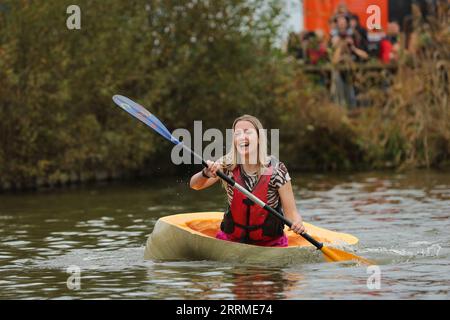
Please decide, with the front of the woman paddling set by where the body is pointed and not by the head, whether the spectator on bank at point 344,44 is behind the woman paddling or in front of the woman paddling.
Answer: behind

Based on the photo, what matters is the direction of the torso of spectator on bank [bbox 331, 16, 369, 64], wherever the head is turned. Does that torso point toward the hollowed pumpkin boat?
yes

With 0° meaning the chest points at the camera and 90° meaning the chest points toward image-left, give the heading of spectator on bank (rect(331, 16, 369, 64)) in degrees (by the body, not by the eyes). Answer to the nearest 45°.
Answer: approximately 0°

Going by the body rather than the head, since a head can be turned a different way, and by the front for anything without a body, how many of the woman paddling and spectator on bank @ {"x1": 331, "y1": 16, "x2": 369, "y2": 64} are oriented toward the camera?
2

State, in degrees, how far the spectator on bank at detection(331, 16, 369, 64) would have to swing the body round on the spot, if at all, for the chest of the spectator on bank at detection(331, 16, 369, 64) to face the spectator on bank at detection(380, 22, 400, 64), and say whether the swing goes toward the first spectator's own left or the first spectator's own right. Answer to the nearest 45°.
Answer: approximately 135° to the first spectator's own left

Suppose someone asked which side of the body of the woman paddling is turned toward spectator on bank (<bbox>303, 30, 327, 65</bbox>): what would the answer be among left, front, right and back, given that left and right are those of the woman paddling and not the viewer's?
back

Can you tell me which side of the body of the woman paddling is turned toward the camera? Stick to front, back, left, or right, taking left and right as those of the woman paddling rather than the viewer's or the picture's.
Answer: front

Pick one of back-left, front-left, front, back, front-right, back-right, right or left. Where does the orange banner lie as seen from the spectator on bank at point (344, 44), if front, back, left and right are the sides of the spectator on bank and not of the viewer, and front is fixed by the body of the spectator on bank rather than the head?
back

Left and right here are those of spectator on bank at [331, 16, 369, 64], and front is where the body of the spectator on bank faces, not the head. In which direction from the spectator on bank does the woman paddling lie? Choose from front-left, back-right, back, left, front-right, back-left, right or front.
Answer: front

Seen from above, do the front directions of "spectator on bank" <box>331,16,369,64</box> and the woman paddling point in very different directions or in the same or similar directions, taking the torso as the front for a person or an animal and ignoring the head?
same or similar directions
